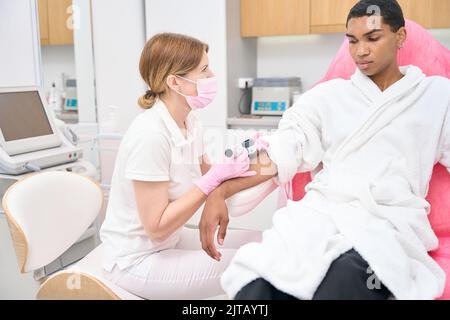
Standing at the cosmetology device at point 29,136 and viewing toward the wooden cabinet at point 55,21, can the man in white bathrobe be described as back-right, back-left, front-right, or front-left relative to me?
back-right

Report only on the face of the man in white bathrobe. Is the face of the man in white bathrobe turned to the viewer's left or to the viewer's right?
to the viewer's left

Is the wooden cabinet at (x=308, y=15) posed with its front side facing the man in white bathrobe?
yes

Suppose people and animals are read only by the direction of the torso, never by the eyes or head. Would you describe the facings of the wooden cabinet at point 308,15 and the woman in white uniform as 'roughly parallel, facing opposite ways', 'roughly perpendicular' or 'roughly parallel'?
roughly perpendicular

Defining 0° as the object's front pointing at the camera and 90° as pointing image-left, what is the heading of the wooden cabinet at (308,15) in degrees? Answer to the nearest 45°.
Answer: approximately 0°

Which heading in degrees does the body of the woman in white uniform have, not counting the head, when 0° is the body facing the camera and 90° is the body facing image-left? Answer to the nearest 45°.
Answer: approximately 270°

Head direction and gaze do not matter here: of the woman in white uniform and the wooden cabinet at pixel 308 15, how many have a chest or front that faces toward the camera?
1
